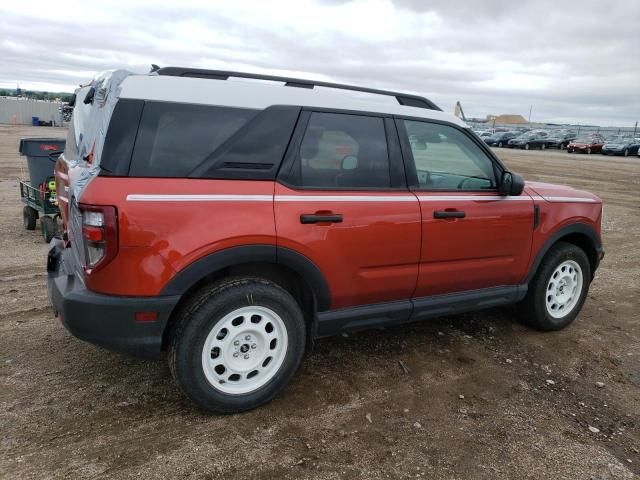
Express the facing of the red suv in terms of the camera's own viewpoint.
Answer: facing away from the viewer and to the right of the viewer

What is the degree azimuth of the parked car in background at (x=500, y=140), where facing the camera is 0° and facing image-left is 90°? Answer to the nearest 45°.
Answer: approximately 45°

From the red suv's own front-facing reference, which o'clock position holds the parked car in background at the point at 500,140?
The parked car in background is roughly at 11 o'clock from the red suv.

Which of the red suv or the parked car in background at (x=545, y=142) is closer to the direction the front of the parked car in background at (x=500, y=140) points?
the red suv

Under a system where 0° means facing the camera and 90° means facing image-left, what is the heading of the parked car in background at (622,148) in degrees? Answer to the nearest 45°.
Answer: approximately 45°

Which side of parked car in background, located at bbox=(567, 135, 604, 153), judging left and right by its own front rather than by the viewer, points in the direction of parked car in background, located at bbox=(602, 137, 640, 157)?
left

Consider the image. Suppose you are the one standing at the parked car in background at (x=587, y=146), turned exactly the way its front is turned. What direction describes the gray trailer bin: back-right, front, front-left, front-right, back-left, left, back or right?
front-left

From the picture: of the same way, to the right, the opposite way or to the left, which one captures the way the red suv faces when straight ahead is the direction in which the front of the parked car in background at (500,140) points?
the opposite way

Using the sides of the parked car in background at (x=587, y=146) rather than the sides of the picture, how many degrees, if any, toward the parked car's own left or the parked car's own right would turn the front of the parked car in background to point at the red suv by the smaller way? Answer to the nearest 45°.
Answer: approximately 45° to the parked car's own left

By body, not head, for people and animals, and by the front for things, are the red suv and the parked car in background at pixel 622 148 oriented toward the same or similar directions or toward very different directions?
very different directions

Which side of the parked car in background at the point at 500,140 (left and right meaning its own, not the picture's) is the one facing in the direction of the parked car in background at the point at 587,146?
left

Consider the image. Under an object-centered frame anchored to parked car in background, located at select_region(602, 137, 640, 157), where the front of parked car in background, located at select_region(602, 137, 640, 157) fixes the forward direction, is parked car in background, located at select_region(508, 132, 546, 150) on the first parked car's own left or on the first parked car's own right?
on the first parked car's own right
